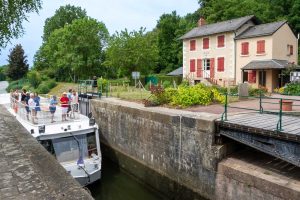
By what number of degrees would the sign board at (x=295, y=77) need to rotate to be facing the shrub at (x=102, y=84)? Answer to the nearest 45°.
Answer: approximately 90° to its right

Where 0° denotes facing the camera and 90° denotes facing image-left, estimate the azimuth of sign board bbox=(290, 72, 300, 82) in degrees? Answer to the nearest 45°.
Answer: approximately 0°

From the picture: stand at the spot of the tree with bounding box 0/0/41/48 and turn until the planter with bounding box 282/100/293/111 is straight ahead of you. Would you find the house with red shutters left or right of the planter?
left

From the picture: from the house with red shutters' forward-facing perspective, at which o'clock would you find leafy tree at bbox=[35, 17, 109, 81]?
The leafy tree is roughly at 2 o'clock from the house with red shutters.

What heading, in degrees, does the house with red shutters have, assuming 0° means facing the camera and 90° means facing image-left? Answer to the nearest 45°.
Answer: approximately 45°

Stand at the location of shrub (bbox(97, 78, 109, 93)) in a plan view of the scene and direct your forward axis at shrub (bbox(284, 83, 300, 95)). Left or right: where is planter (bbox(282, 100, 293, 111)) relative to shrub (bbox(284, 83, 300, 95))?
right

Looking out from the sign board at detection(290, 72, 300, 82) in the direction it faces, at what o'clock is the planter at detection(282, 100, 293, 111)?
The planter is roughly at 12 o'clock from the sign board.
